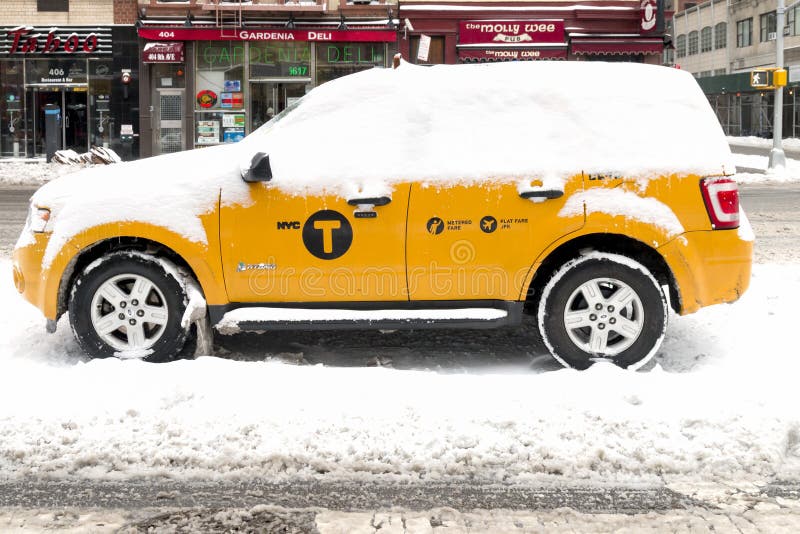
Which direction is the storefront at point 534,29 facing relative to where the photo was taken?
toward the camera

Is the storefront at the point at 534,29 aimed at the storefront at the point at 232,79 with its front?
no

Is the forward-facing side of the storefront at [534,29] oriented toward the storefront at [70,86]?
no

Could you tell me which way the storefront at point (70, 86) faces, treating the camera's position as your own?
facing the viewer

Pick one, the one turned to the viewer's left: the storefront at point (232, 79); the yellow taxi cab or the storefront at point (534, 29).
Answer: the yellow taxi cab

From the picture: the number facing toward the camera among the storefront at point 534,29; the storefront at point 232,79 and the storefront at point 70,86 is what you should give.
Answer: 3

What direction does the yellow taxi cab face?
to the viewer's left

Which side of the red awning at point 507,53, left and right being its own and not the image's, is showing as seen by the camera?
front

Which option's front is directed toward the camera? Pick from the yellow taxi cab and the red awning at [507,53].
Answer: the red awning

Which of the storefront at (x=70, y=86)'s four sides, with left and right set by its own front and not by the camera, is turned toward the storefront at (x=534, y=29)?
left

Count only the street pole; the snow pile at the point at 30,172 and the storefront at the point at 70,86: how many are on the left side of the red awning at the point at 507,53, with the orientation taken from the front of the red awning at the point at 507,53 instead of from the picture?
1

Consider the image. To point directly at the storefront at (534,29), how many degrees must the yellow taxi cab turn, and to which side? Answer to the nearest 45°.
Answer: approximately 90° to its right

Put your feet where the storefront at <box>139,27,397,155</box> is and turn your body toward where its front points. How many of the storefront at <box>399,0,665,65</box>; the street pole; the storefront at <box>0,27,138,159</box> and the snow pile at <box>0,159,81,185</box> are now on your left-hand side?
2

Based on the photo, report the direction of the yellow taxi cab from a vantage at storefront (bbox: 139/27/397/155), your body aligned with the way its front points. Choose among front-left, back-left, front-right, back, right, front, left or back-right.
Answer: front

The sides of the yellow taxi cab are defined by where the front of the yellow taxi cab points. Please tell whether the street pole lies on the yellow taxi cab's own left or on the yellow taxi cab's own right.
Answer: on the yellow taxi cab's own right

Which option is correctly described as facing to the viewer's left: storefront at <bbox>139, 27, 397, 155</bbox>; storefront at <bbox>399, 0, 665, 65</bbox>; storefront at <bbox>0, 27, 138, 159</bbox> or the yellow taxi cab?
the yellow taxi cab
